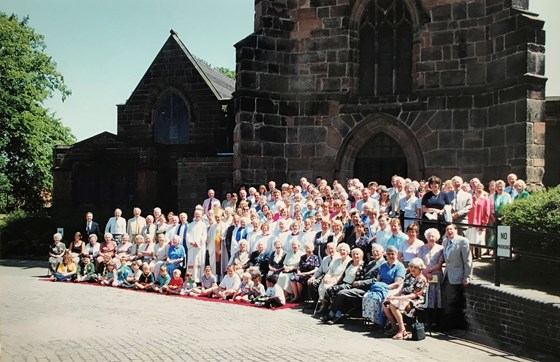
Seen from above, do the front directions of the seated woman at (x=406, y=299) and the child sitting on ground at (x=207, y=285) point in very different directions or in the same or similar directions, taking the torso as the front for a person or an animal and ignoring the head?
same or similar directions

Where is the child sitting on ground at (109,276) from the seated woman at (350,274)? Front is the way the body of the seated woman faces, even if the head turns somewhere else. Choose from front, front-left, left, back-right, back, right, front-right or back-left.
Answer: right

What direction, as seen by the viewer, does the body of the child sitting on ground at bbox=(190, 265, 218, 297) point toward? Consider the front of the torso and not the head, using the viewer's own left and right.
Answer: facing the viewer and to the left of the viewer

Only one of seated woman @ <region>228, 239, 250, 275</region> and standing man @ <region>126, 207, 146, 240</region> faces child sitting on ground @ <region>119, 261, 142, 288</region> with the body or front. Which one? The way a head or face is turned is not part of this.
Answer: the standing man

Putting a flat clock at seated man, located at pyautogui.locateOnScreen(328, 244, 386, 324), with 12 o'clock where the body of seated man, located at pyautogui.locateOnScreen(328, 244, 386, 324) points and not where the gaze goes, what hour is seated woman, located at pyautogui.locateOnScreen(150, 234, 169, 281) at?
seated woman, located at pyautogui.locateOnScreen(150, 234, 169, 281) is roughly at 3 o'clock from seated man, located at pyautogui.locateOnScreen(328, 244, 386, 324).

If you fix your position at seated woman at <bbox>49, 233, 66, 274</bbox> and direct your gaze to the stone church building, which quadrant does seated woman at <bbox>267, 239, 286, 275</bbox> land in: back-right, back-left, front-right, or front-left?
front-right

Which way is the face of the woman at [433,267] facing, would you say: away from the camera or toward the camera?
toward the camera

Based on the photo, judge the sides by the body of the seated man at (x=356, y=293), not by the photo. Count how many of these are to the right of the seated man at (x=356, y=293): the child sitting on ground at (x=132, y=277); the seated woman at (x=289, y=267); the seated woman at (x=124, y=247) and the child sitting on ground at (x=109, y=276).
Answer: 4

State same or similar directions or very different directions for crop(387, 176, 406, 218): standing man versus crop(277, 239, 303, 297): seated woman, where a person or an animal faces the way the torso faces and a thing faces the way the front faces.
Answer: same or similar directions

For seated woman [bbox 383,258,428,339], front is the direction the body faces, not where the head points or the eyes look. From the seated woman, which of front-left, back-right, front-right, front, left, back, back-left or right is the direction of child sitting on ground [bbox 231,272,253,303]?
right

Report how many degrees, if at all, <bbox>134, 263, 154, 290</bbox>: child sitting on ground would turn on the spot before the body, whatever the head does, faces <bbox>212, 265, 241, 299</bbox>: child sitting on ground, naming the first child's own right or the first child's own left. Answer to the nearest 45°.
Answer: approximately 45° to the first child's own left

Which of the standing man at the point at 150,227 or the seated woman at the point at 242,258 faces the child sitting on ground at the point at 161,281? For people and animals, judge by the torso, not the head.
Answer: the standing man

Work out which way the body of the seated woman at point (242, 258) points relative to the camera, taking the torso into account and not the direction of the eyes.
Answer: toward the camera

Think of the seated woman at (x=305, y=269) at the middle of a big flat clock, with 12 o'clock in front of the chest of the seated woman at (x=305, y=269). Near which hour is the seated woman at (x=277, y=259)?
the seated woman at (x=277, y=259) is roughly at 3 o'clock from the seated woman at (x=305, y=269).

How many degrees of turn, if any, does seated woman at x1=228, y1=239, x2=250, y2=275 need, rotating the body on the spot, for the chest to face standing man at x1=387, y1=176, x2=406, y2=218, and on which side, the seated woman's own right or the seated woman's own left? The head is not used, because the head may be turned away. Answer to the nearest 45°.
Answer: approximately 90° to the seated woman's own left

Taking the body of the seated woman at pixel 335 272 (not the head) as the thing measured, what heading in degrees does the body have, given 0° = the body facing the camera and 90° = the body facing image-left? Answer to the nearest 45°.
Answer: approximately 45°
